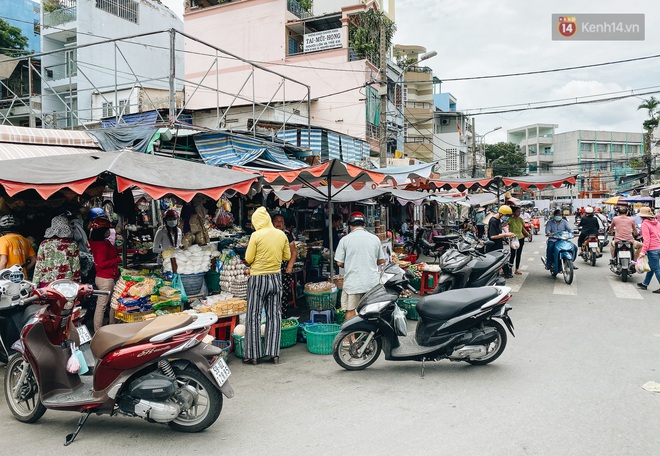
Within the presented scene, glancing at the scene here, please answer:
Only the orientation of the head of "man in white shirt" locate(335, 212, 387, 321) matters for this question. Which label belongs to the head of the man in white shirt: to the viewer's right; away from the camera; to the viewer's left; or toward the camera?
away from the camera

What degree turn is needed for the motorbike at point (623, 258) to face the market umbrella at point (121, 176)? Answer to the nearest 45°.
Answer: approximately 135° to its left

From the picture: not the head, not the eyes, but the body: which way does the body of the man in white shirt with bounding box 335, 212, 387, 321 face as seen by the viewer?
away from the camera

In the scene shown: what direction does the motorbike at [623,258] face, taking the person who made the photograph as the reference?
facing away from the viewer

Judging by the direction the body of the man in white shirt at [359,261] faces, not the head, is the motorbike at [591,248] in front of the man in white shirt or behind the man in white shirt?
in front

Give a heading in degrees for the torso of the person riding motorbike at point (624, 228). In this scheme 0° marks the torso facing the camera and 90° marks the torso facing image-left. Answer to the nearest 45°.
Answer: approximately 180°

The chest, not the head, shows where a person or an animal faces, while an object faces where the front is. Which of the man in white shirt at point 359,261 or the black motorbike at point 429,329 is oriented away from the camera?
the man in white shirt
